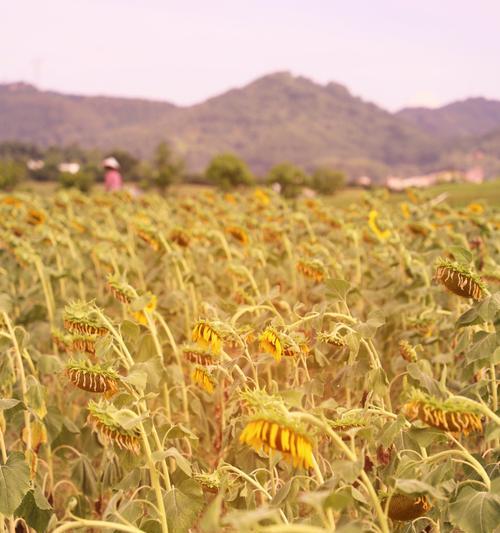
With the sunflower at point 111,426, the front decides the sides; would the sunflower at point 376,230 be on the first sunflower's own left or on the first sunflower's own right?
on the first sunflower's own right

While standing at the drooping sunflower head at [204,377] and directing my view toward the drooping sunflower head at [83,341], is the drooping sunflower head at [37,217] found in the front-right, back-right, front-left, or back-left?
front-right
